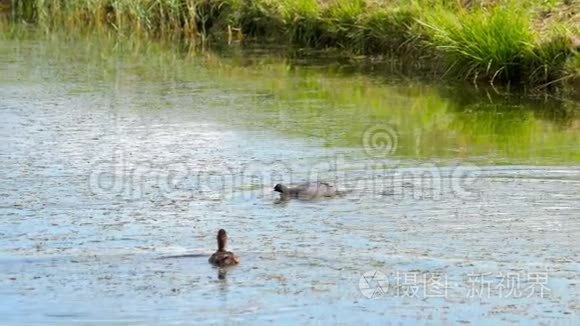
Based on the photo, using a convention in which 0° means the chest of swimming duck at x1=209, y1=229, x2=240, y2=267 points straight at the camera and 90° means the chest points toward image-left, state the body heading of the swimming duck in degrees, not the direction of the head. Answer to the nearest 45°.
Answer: approximately 180°

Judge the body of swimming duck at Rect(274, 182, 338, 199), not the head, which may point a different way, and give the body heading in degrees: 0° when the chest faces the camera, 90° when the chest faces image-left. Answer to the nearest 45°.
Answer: approximately 90°

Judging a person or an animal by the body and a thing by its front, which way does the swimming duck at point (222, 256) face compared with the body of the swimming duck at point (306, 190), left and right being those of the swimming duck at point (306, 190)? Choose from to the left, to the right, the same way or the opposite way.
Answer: to the right

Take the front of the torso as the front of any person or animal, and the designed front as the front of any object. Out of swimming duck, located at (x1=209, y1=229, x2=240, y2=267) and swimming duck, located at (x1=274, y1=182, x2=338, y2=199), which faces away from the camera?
swimming duck, located at (x1=209, y1=229, x2=240, y2=267)

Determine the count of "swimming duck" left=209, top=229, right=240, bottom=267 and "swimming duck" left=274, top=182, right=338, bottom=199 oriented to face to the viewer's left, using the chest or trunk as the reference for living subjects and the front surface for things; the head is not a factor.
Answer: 1

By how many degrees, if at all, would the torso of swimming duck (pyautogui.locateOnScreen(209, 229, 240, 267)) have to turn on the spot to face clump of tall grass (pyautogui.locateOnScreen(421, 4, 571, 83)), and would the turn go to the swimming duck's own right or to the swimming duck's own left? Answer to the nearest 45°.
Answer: approximately 45° to the swimming duck's own right

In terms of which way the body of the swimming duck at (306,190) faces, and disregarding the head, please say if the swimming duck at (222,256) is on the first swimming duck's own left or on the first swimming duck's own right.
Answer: on the first swimming duck's own left
